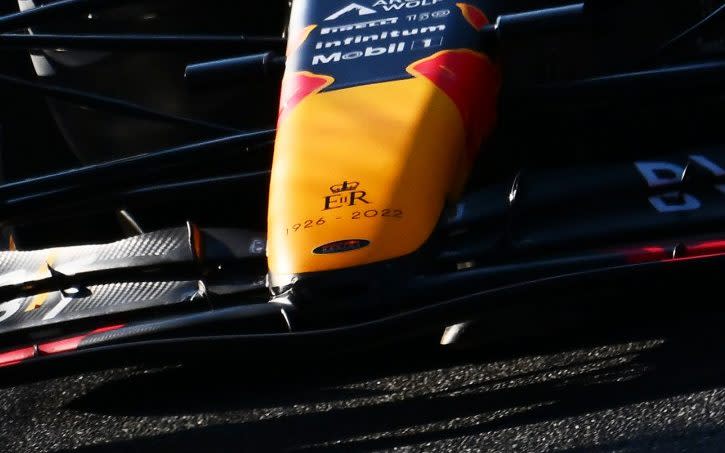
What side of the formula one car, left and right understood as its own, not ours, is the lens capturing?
front
